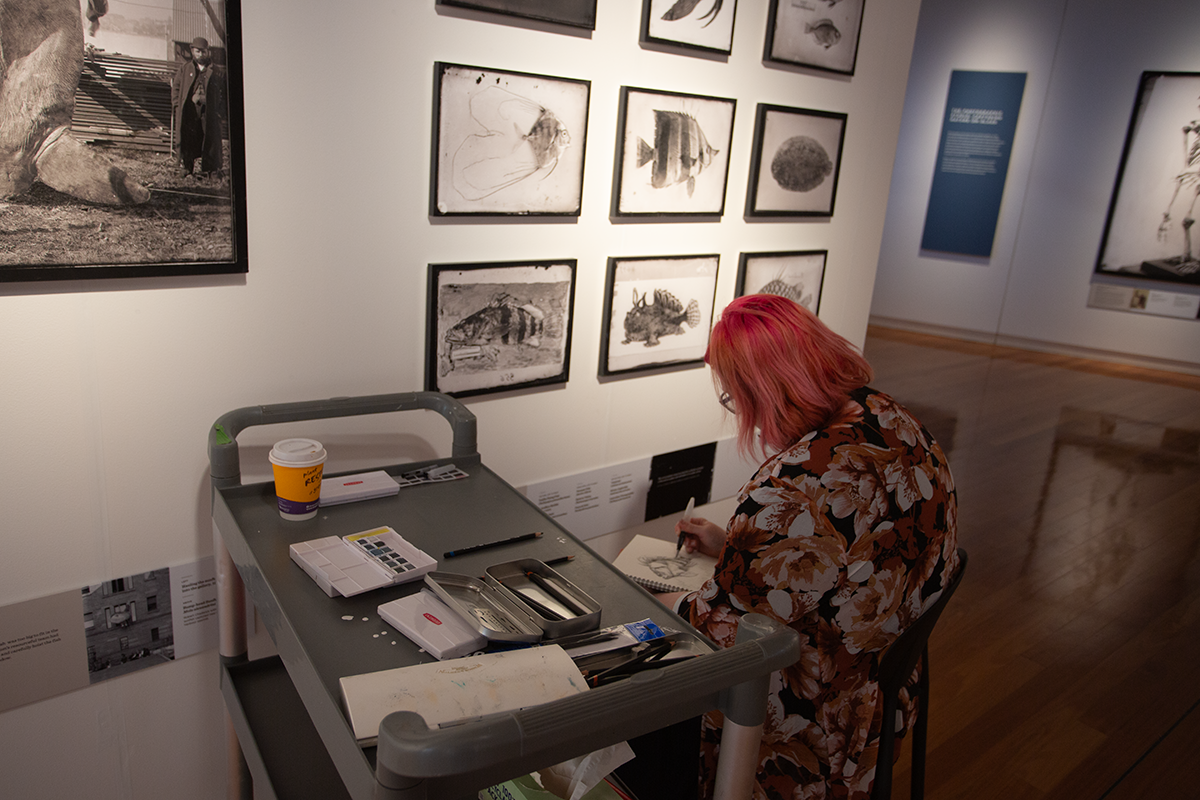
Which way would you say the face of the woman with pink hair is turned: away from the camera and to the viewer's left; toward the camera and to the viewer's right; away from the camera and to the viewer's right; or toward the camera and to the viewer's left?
away from the camera and to the viewer's left

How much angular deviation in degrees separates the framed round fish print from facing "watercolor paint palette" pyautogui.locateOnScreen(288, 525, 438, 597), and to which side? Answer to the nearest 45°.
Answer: approximately 45° to its right

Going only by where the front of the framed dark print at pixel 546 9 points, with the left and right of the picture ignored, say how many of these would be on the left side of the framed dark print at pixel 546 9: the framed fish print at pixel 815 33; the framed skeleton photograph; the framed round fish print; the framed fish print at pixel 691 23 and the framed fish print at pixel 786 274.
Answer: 5

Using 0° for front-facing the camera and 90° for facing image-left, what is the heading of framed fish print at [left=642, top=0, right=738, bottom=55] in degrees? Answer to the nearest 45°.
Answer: approximately 315°

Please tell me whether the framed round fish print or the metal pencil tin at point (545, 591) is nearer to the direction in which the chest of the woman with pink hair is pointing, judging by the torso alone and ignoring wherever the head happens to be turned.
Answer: the framed round fish print

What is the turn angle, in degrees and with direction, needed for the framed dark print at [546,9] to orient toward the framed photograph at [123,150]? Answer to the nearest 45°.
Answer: approximately 90° to its right

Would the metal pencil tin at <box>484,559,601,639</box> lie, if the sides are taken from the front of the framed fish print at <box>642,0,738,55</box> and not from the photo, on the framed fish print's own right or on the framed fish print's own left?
on the framed fish print's own right

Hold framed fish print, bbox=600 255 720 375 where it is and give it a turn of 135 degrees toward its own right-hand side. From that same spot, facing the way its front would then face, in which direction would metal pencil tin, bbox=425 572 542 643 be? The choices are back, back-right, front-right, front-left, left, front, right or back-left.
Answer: left

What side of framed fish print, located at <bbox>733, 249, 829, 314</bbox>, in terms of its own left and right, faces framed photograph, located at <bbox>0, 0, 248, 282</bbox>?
right

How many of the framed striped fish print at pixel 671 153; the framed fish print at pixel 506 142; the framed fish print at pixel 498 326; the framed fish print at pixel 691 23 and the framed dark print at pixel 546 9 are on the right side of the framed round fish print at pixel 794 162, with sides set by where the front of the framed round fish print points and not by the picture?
5

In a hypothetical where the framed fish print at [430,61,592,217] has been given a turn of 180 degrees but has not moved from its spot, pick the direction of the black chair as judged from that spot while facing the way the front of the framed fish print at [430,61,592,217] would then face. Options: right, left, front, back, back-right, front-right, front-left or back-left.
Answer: back

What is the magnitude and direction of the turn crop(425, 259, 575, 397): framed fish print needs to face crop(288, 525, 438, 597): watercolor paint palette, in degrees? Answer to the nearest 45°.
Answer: approximately 45° to its right

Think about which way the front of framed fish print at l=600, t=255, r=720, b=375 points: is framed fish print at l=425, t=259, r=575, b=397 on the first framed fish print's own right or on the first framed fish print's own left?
on the first framed fish print's own right

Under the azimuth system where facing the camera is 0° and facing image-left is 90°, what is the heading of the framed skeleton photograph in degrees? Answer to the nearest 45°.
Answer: approximately 45°
